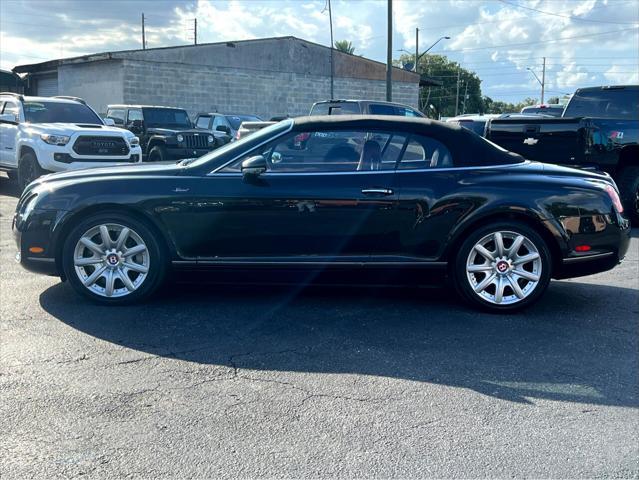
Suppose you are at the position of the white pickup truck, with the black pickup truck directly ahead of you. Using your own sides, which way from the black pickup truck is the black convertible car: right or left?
right

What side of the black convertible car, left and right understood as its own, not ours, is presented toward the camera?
left

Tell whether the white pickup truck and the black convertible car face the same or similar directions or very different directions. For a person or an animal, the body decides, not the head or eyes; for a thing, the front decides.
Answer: very different directions

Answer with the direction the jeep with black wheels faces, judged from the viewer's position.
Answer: facing the viewer and to the right of the viewer

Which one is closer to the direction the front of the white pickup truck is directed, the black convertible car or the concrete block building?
the black convertible car

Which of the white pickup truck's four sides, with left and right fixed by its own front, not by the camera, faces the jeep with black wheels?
left

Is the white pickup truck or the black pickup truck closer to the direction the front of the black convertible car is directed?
the white pickup truck

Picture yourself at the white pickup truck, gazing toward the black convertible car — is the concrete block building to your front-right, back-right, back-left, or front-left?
back-left

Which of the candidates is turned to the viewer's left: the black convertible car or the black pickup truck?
the black convertible car
